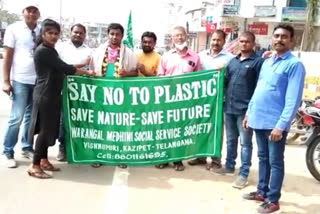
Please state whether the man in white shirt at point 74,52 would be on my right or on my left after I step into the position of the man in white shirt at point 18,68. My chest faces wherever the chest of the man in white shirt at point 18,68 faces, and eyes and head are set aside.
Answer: on my left

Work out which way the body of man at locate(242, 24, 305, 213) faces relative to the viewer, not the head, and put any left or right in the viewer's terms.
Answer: facing the viewer and to the left of the viewer

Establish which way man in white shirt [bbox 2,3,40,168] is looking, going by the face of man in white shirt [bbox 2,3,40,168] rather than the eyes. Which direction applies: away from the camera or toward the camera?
toward the camera

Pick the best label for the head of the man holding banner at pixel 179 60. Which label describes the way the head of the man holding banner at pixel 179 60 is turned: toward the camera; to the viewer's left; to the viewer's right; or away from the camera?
toward the camera

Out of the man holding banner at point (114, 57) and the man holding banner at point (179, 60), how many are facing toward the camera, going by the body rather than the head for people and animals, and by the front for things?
2

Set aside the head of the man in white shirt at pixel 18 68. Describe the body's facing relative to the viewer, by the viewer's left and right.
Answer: facing the viewer and to the right of the viewer

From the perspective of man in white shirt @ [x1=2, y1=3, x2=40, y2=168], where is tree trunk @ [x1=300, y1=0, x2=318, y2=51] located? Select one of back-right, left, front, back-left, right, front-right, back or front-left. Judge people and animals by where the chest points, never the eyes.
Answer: left

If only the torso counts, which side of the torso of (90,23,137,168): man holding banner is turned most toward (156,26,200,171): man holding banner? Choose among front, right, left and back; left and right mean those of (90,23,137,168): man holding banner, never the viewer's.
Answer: left

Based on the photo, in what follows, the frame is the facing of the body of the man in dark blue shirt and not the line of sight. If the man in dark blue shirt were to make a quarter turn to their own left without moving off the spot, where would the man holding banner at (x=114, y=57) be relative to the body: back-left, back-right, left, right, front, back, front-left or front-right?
back-right

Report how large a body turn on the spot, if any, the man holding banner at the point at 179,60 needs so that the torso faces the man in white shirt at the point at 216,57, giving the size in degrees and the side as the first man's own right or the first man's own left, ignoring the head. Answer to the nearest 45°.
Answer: approximately 90° to the first man's own left

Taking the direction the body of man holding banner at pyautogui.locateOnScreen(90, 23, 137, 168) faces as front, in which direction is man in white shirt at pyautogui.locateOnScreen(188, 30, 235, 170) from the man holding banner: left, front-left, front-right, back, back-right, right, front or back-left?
left

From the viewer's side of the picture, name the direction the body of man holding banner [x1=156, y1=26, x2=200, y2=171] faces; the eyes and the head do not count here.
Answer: toward the camera

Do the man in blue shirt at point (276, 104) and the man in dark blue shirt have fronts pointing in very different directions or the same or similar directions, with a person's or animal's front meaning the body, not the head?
same or similar directions

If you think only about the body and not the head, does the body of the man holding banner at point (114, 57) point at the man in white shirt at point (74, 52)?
no

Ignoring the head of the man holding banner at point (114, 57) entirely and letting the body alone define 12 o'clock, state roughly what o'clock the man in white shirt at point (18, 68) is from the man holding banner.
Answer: The man in white shirt is roughly at 3 o'clock from the man holding banner.

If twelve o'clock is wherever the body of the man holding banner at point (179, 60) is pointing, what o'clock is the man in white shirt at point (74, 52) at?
The man in white shirt is roughly at 3 o'clock from the man holding banner.
